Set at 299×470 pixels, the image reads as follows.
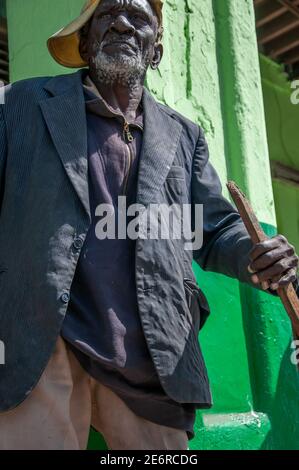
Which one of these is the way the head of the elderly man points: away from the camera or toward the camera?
toward the camera

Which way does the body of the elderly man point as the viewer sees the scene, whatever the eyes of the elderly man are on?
toward the camera
